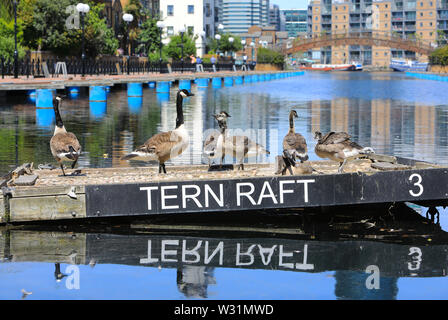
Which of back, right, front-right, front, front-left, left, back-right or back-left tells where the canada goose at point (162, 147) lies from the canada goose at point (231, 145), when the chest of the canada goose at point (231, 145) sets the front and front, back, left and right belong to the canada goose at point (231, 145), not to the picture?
front-left

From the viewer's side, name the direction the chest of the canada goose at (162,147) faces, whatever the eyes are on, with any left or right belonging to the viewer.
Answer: facing to the right of the viewer

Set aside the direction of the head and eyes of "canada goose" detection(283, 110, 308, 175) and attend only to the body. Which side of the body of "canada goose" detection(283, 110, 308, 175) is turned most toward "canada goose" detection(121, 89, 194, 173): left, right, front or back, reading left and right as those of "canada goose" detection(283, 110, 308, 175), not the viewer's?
left

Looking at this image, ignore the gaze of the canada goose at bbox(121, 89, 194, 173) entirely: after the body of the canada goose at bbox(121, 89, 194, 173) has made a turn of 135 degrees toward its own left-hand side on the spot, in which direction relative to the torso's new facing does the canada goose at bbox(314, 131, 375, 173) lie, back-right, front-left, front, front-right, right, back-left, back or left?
back-right

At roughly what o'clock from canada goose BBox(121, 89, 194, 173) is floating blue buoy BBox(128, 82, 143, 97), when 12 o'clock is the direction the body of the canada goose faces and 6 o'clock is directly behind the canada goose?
The floating blue buoy is roughly at 9 o'clock from the canada goose.

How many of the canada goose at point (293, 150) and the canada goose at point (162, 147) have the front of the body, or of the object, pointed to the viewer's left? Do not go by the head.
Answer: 0

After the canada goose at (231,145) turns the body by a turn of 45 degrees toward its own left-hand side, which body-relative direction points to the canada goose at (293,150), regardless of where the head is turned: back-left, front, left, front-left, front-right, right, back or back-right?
left

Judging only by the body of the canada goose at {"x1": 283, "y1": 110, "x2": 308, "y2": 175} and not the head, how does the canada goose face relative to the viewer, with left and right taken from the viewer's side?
facing away from the viewer

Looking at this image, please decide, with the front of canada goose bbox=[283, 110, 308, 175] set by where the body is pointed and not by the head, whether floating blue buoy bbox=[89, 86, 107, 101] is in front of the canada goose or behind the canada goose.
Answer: in front

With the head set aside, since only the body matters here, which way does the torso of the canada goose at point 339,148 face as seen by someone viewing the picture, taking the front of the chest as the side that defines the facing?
to the viewer's left

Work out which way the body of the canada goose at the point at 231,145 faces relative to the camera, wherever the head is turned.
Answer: to the viewer's left
